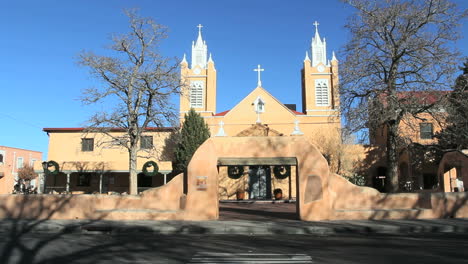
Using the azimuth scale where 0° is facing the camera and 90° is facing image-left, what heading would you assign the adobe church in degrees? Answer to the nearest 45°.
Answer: approximately 0°

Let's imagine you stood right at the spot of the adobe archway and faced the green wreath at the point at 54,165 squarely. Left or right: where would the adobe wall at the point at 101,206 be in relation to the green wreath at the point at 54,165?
left

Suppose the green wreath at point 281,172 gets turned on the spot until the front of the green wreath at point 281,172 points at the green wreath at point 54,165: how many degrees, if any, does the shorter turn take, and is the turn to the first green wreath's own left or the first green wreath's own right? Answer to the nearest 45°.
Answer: approximately 90° to the first green wreath's own right

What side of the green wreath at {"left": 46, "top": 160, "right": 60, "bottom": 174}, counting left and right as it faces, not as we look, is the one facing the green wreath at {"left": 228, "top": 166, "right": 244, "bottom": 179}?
left

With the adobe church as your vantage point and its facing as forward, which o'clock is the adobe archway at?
The adobe archway is roughly at 12 o'clock from the adobe church.

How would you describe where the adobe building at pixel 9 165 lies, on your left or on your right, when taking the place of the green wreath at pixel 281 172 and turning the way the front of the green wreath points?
on your right

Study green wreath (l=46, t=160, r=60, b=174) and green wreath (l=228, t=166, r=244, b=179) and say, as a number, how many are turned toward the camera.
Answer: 2
